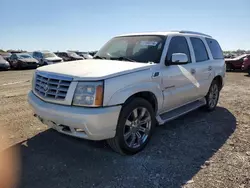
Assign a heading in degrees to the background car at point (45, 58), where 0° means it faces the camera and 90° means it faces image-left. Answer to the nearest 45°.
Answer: approximately 315°

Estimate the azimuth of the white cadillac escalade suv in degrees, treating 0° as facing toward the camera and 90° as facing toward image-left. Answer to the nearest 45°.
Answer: approximately 45°

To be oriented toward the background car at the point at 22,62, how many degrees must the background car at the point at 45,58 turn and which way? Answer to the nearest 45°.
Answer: approximately 90° to its right

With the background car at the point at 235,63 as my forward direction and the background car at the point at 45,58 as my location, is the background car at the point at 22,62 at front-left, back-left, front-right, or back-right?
back-right

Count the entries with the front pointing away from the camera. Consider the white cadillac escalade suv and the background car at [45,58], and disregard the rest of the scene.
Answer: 0

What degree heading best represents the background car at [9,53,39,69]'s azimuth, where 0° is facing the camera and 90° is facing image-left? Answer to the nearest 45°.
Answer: approximately 315°

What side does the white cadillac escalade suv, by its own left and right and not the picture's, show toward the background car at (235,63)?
back
